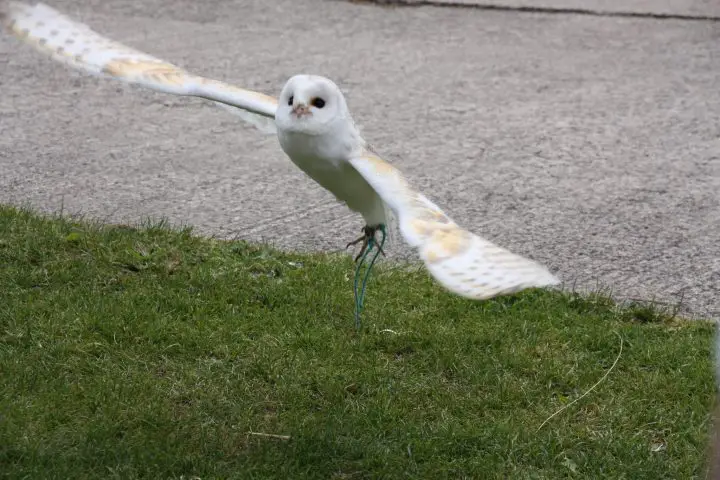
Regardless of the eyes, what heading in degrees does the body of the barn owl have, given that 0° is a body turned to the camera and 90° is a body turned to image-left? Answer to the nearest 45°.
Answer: approximately 45°
